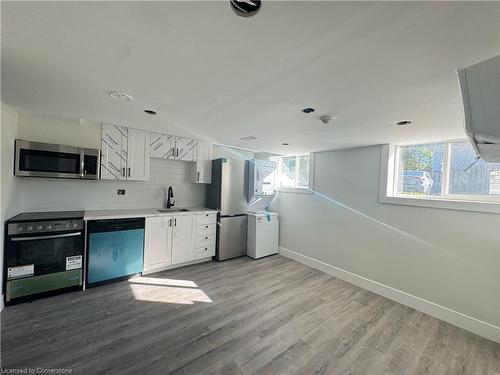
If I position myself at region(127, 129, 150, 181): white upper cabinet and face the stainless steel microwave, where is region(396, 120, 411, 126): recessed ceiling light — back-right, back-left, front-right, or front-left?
back-left

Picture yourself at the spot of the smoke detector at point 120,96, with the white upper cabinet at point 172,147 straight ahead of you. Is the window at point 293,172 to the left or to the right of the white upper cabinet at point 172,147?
right

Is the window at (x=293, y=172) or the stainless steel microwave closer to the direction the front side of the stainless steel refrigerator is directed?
the window

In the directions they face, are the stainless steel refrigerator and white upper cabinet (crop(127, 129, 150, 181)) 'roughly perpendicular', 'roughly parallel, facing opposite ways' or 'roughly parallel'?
roughly parallel

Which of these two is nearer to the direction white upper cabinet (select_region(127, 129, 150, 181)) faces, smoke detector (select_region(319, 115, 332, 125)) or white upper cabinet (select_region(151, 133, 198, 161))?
the smoke detector

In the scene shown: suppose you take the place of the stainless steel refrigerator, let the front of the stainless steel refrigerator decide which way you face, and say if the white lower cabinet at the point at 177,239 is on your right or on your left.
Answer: on your right

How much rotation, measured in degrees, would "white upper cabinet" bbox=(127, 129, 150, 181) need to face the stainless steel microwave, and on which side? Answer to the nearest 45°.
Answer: approximately 90° to its right

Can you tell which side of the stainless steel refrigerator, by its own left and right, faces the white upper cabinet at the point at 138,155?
right

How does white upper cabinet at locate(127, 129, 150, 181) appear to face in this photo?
toward the camera

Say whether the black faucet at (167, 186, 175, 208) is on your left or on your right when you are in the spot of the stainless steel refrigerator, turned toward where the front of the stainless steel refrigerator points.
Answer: on your right

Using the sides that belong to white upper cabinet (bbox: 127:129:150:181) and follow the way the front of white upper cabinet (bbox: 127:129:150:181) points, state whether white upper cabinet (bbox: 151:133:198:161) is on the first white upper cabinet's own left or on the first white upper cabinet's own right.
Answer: on the first white upper cabinet's own left

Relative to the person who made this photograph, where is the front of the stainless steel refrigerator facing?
facing the viewer and to the right of the viewer

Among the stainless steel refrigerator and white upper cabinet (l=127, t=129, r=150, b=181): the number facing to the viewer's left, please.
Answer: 0
